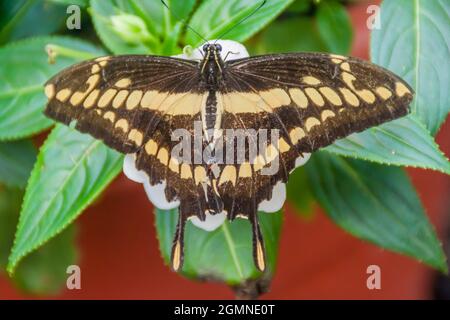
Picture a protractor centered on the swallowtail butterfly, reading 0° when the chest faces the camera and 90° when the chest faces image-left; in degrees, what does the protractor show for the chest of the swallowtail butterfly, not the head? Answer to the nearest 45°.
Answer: approximately 180°
